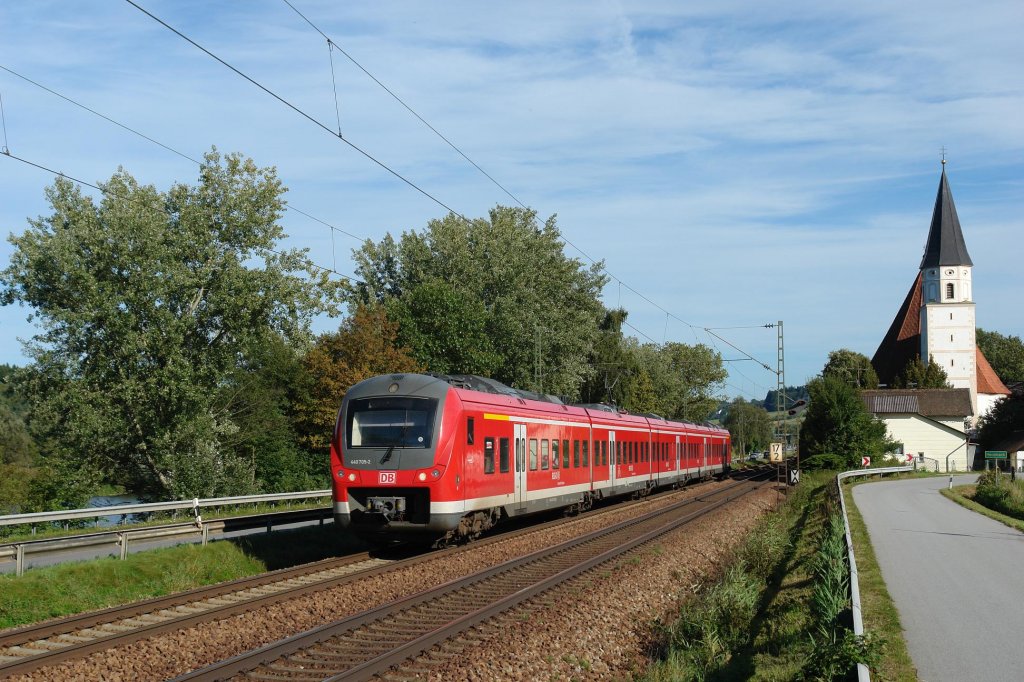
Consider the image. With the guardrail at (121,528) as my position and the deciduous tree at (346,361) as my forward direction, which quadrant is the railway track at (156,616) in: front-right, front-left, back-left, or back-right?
back-right

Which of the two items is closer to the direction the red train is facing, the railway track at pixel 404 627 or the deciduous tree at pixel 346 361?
the railway track

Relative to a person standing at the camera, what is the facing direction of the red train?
facing the viewer and to the left of the viewer

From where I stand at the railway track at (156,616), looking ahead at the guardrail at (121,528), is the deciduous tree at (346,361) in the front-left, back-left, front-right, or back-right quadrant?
front-right

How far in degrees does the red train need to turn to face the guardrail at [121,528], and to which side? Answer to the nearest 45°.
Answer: approximately 45° to its right

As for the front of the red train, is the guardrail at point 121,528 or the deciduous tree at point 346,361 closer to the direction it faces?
the guardrail

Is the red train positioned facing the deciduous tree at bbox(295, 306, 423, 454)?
no
